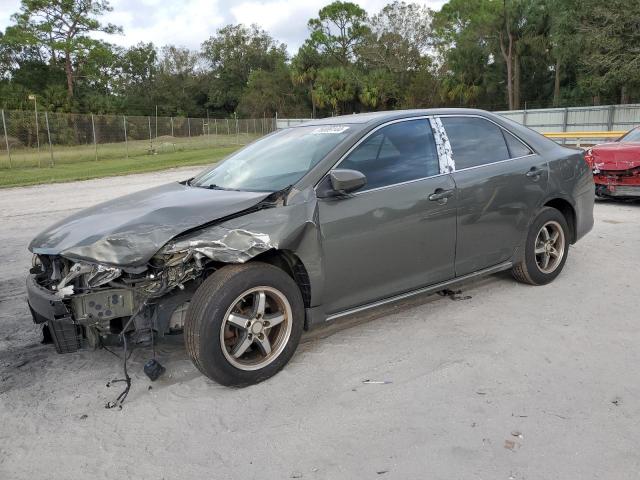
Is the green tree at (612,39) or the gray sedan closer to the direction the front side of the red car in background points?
the gray sedan

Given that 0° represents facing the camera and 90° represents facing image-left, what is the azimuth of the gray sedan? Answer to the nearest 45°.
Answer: approximately 45°

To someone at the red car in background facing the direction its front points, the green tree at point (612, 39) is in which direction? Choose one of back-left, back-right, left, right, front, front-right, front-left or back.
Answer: back-right

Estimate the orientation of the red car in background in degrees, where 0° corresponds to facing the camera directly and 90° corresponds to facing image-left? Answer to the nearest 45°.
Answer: approximately 45°

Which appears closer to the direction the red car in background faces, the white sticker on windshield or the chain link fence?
the white sticker on windshield

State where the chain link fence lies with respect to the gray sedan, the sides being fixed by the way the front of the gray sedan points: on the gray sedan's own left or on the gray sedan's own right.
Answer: on the gray sedan's own right

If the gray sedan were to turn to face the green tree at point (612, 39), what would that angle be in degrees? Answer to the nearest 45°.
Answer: approximately 180°

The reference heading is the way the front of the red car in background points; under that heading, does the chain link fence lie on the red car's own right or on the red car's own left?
on the red car's own right

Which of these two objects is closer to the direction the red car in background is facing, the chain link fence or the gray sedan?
the gray sedan
